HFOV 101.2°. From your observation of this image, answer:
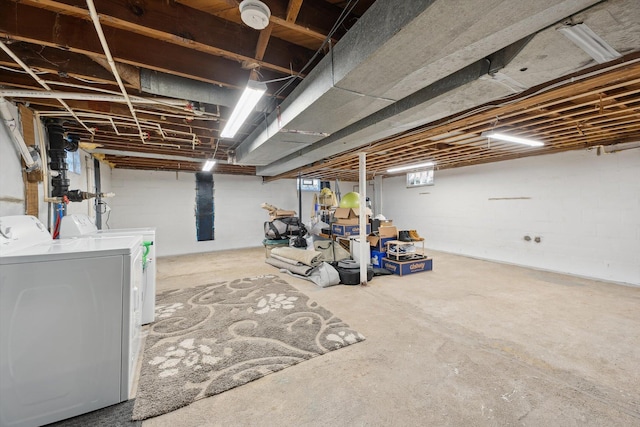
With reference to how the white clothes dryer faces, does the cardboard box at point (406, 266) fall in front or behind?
in front

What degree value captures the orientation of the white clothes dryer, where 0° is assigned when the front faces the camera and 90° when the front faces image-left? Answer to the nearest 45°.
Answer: approximately 270°

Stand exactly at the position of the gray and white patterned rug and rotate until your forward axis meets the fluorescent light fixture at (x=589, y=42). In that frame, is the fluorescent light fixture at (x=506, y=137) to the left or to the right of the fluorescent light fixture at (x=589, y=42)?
left

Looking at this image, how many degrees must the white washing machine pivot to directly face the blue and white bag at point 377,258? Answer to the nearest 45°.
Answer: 0° — it already faces it

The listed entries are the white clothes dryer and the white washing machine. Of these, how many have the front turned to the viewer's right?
2

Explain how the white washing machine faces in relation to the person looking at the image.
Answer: facing to the right of the viewer

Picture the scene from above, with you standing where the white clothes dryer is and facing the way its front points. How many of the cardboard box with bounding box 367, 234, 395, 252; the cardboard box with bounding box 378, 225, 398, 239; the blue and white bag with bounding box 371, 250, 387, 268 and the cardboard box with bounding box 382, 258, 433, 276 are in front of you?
4

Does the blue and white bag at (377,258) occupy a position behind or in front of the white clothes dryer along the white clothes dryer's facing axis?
in front

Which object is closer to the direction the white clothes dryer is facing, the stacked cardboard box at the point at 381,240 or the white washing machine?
the stacked cardboard box

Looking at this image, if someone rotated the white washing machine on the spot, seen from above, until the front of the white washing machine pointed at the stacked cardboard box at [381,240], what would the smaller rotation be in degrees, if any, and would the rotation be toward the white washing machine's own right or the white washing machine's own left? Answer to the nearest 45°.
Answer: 0° — it already faces it

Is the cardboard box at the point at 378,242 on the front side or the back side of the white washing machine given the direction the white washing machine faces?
on the front side
